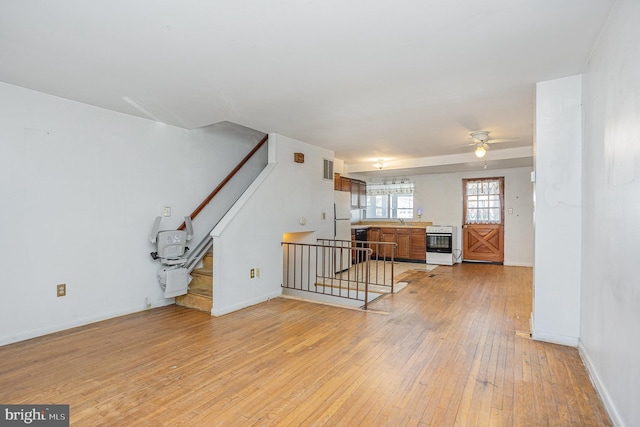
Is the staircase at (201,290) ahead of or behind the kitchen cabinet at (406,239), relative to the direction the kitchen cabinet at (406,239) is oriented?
ahead

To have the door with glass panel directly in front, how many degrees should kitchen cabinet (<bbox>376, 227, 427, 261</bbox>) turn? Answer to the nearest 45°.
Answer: approximately 90° to its left

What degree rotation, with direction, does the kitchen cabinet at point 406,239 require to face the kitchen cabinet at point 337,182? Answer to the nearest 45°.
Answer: approximately 45° to its right

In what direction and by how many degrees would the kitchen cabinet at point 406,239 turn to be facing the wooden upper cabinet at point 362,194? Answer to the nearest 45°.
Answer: approximately 90° to its right

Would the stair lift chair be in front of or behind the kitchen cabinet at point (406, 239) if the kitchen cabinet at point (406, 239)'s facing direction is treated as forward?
in front

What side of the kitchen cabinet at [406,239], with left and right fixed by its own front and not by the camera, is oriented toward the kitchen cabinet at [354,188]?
right

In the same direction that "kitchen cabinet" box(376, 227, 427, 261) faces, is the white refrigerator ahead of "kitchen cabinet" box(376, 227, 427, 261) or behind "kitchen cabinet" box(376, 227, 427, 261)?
ahead

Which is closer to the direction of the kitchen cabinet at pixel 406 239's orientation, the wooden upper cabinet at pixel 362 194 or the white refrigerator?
the white refrigerator

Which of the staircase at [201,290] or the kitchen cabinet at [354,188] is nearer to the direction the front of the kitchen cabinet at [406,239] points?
the staircase

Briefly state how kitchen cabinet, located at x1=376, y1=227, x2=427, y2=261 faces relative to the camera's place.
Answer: facing the viewer
